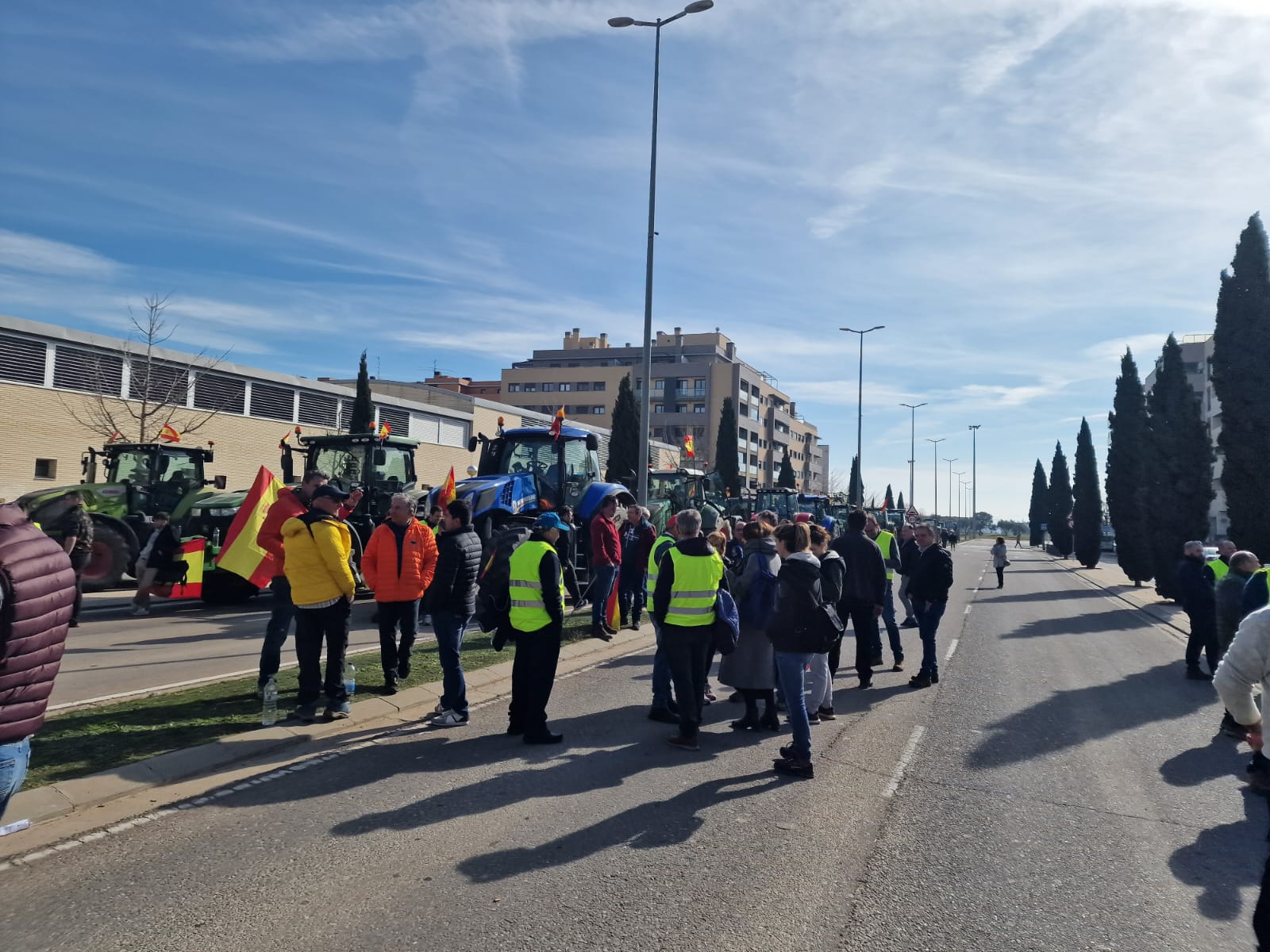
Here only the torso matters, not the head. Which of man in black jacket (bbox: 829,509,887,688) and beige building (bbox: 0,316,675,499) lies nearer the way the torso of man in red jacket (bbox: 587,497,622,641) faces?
the man in black jacket

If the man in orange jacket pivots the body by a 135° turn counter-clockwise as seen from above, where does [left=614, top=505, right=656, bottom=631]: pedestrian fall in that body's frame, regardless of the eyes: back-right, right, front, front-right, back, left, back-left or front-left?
front

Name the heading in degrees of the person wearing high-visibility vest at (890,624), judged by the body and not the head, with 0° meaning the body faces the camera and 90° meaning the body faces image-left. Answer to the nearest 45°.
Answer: approximately 45°

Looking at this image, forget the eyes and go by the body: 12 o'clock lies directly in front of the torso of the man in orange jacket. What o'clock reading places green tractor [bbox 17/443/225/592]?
The green tractor is roughly at 5 o'clock from the man in orange jacket.

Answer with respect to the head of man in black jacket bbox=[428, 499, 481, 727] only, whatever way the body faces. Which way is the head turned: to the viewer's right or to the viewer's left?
to the viewer's left

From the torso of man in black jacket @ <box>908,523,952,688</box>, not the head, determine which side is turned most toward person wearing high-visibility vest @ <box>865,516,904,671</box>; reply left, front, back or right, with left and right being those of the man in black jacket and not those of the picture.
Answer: right

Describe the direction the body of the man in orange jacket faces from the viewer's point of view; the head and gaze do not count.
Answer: toward the camera

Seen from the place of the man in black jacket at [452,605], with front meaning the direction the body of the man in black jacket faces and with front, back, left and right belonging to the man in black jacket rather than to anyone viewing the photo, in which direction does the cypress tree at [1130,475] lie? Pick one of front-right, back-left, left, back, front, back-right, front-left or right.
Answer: back-right

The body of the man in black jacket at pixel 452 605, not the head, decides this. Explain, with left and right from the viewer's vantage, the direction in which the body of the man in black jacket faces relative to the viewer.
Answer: facing to the left of the viewer

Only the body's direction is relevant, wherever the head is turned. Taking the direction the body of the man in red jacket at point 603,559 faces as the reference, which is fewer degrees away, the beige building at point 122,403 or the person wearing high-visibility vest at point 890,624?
the person wearing high-visibility vest

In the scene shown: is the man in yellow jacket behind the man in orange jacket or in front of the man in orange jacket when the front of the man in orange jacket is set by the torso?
in front

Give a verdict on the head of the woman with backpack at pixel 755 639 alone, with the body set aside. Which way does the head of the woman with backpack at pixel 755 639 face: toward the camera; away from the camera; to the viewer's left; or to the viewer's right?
away from the camera

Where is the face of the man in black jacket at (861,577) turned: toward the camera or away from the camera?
away from the camera

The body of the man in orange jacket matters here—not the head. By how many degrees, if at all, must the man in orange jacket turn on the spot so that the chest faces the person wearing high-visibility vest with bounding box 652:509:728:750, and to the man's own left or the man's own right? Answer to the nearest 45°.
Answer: approximately 45° to the man's own left
